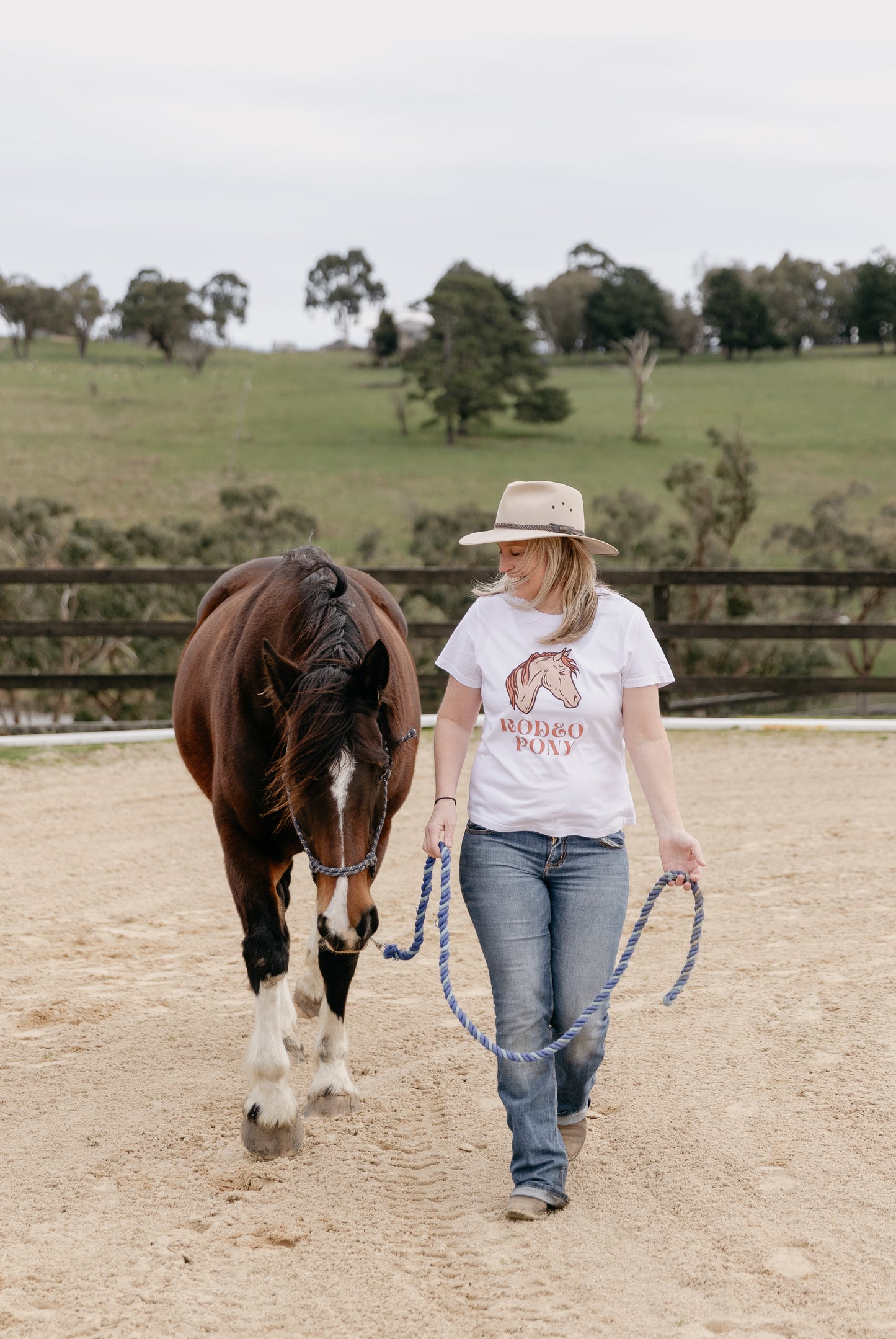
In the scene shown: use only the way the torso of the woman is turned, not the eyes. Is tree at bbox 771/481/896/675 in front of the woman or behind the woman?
behind

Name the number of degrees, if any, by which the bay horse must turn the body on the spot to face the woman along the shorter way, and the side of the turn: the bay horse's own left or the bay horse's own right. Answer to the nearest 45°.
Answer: approximately 45° to the bay horse's own left

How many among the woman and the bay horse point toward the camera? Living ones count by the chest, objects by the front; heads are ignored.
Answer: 2

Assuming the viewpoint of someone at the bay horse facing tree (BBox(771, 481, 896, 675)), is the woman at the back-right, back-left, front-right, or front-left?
back-right

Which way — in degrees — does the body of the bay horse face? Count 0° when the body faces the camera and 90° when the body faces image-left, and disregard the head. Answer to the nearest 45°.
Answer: approximately 0°

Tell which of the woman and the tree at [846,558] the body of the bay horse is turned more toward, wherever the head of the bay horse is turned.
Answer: the woman

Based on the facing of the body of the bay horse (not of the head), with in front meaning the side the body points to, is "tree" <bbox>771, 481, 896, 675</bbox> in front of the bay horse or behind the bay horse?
behind
